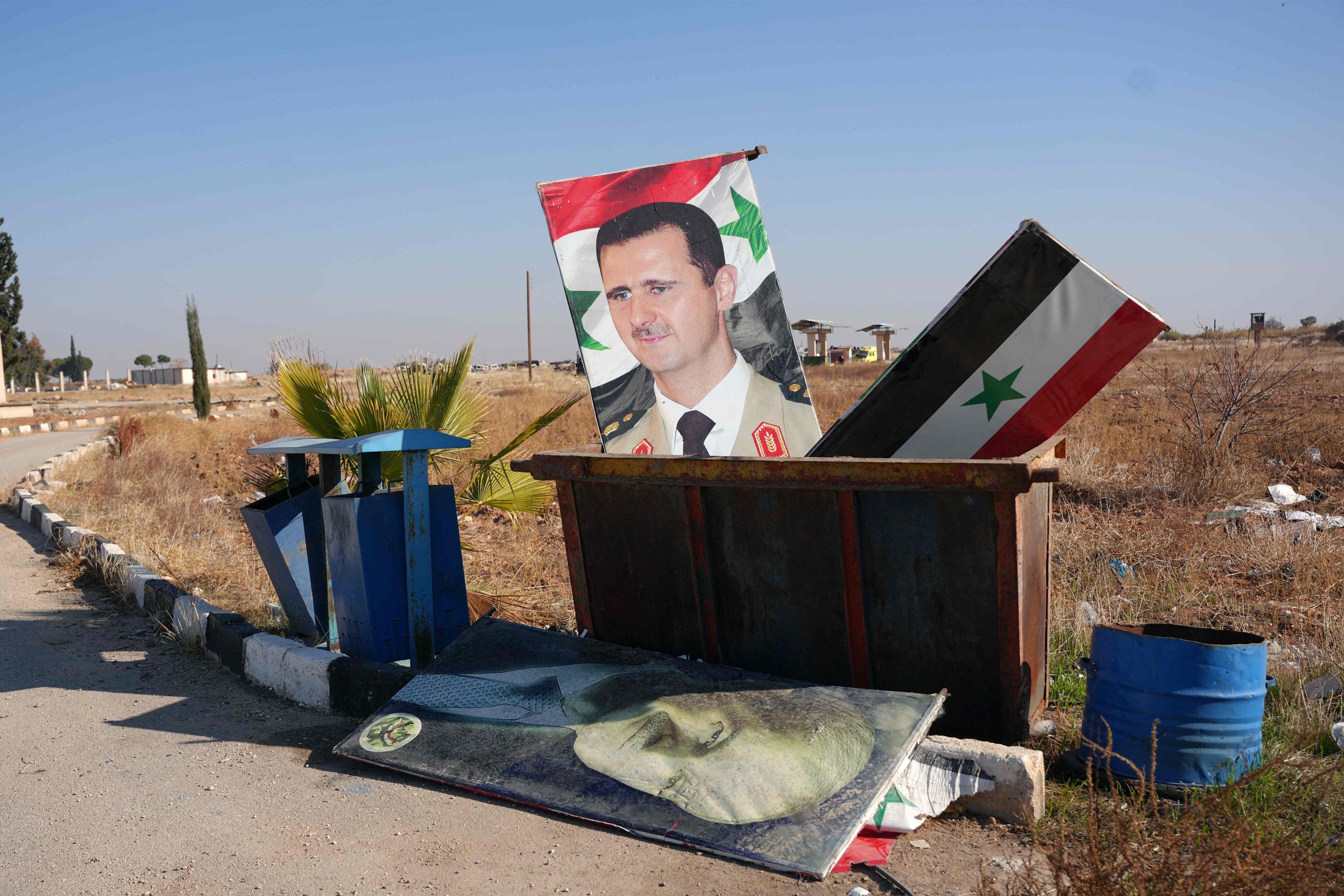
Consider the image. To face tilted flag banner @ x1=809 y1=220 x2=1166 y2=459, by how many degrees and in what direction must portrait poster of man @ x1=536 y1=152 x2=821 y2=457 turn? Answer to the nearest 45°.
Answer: approximately 45° to its left

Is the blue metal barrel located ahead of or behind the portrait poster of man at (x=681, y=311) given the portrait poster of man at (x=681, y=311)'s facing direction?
ahead

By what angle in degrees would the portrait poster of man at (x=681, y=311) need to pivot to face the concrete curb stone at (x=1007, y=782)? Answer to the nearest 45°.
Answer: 0° — it already faces it

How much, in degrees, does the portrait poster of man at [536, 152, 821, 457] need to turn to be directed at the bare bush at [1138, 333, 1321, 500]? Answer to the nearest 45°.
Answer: approximately 135° to its left

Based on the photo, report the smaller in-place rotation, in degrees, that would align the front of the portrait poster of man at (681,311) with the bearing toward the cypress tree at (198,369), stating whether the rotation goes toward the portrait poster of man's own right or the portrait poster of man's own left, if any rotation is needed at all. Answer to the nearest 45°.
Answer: approximately 135° to the portrait poster of man's own right

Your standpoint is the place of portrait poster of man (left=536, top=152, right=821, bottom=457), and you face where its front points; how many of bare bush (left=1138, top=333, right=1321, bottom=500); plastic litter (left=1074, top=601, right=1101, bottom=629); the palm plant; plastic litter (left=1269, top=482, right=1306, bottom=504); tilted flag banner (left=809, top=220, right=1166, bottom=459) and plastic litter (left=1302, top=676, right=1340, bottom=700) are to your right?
1

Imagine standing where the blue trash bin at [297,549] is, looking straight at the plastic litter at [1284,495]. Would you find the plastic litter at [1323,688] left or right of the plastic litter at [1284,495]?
right

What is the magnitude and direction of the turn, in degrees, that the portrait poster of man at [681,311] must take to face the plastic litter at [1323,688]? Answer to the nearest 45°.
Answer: approximately 45° to its left

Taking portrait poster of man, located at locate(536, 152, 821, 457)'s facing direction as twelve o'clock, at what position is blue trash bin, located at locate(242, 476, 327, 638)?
The blue trash bin is roughly at 2 o'clock from the portrait poster of man.

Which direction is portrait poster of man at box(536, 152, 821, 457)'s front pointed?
toward the camera

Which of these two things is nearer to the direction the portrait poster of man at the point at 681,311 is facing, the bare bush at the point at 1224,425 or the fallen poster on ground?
the fallen poster on ground
